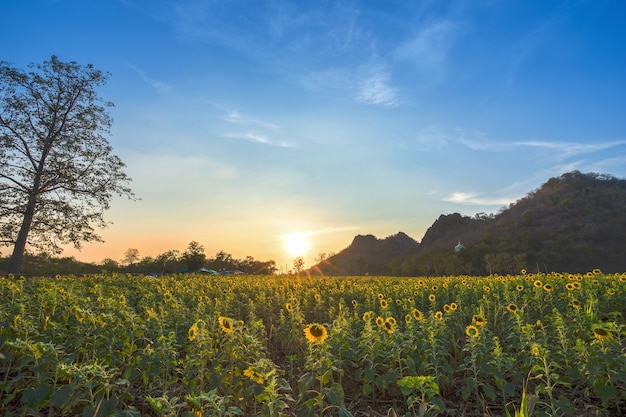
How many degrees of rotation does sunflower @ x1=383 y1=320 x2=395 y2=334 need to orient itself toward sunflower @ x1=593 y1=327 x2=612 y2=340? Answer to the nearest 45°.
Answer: approximately 90° to its left

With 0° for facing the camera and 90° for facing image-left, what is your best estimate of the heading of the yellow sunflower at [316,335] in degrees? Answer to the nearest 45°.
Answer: approximately 0°

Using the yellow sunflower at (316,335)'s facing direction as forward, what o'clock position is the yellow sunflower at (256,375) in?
the yellow sunflower at (256,375) is roughly at 1 o'clock from the yellow sunflower at (316,335).

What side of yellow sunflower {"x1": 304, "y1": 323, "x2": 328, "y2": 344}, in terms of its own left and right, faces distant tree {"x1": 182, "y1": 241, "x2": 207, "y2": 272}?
back

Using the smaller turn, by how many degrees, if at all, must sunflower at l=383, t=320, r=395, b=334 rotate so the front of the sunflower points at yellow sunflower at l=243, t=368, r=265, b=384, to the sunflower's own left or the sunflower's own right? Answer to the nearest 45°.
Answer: approximately 45° to the sunflower's own right

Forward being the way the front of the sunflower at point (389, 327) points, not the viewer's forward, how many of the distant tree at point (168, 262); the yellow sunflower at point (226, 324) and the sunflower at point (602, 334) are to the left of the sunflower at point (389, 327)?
1

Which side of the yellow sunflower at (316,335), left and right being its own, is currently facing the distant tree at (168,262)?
back

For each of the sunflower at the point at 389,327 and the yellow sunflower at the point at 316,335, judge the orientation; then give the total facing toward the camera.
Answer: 2

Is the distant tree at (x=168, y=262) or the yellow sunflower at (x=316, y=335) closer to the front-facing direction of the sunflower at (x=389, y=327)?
the yellow sunflower

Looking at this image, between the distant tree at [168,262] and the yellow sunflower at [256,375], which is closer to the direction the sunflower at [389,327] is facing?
the yellow sunflower

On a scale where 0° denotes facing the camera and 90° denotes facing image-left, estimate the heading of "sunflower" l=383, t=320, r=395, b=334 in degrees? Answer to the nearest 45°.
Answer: approximately 0°

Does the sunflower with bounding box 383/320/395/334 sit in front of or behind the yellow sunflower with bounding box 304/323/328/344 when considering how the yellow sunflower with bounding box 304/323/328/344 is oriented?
behind

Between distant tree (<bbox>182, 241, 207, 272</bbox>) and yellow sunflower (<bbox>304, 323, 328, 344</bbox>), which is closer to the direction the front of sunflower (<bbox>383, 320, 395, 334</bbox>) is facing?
the yellow sunflower
